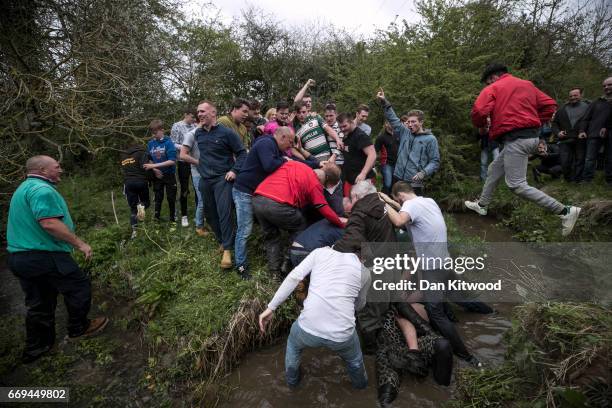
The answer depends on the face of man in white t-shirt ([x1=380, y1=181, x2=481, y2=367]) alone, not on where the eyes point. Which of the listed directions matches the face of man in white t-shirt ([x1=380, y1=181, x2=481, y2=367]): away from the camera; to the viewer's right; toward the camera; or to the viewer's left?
to the viewer's left

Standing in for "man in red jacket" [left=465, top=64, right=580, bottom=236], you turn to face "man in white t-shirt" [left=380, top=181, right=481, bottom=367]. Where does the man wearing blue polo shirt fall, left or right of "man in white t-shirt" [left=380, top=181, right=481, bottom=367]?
right

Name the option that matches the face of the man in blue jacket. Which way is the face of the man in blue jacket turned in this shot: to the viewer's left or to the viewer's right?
to the viewer's left

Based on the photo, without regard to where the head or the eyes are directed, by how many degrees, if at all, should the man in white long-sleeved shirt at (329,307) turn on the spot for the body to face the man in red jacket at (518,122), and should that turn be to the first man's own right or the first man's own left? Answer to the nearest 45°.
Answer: approximately 45° to the first man's own right

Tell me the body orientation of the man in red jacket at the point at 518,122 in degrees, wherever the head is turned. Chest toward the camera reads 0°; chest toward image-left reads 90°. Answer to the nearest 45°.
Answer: approximately 135°

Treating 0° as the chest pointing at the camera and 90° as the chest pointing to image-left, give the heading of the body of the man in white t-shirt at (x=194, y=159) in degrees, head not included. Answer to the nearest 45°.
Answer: approximately 315°

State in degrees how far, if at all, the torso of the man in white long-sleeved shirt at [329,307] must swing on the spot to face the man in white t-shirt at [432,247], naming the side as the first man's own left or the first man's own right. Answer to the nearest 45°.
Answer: approximately 45° to the first man's own right

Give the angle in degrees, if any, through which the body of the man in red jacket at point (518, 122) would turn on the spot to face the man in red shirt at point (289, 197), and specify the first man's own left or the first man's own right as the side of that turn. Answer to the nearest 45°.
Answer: approximately 90° to the first man's own left

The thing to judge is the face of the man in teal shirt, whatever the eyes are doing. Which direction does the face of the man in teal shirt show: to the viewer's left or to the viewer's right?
to the viewer's right

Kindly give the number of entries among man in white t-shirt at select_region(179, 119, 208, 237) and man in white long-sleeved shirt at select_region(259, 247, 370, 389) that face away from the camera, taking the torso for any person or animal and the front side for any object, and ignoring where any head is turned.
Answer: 1

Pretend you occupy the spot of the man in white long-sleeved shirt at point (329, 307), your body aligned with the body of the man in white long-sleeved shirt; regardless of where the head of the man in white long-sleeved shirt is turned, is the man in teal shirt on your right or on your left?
on your left

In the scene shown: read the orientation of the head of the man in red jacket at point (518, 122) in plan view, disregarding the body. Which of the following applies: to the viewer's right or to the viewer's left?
to the viewer's left

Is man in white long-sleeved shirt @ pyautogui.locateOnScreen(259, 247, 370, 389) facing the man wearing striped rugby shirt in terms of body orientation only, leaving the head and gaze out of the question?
yes

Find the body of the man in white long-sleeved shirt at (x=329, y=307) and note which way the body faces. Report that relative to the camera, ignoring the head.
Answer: away from the camera
